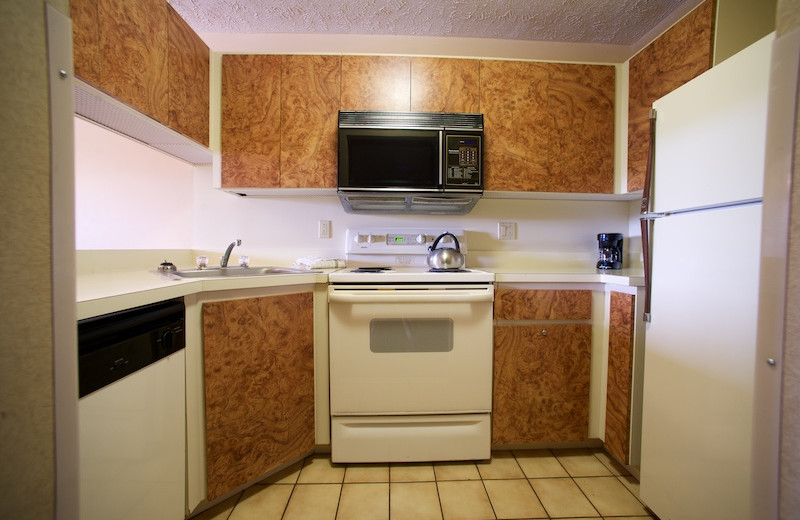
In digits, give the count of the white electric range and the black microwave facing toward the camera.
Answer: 2

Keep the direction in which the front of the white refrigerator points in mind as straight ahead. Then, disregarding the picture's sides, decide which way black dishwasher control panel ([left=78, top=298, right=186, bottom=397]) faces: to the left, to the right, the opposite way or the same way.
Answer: the opposite way

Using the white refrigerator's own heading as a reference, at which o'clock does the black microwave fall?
The black microwave is roughly at 1 o'clock from the white refrigerator.

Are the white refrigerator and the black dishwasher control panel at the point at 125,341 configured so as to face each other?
yes

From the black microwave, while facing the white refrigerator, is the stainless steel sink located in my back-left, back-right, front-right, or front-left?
back-right

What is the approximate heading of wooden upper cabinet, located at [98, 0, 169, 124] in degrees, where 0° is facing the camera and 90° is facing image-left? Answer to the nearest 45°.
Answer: approximately 315°

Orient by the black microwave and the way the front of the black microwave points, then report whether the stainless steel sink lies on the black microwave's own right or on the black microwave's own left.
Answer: on the black microwave's own right

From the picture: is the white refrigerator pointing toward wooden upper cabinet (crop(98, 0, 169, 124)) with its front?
yes

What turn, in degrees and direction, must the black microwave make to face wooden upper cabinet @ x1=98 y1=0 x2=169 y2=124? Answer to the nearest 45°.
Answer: approximately 45° to its right

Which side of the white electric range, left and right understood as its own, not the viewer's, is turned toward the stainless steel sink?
right

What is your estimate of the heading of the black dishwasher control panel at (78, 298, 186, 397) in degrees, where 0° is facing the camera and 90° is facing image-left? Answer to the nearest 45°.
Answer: approximately 315°
